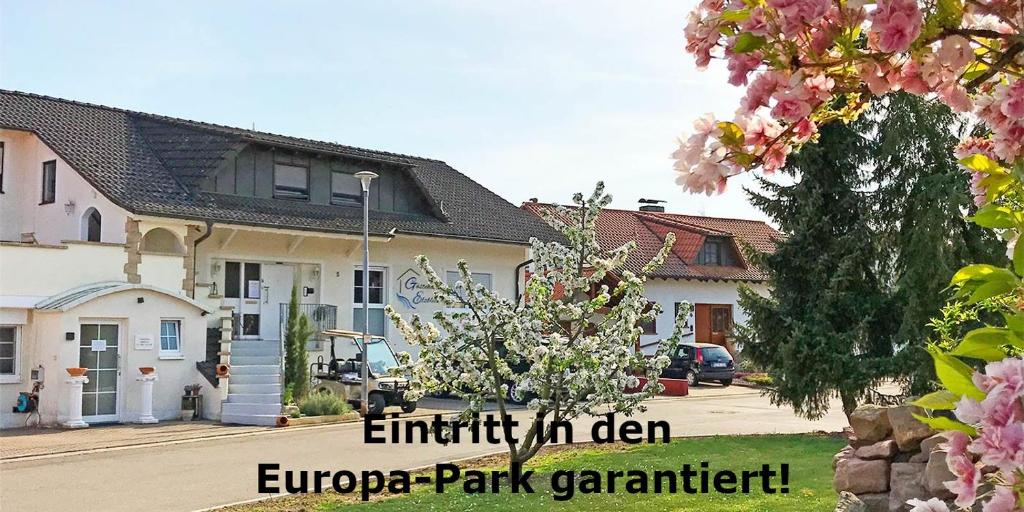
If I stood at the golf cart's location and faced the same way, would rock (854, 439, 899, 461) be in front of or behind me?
in front

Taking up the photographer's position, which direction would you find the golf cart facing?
facing the viewer and to the right of the viewer

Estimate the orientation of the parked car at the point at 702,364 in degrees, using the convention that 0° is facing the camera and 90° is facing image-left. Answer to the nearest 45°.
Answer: approximately 135°

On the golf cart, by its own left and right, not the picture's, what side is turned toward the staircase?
right

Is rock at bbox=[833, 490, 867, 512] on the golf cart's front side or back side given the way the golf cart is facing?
on the front side

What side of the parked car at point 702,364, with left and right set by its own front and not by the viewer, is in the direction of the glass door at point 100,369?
left

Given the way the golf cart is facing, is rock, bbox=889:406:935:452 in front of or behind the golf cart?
in front

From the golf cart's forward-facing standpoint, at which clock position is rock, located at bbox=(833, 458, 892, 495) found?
The rock is roughly at 1 o'clock from the golf cart.

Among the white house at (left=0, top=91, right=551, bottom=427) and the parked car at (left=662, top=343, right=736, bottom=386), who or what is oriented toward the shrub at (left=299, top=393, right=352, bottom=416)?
the white house
